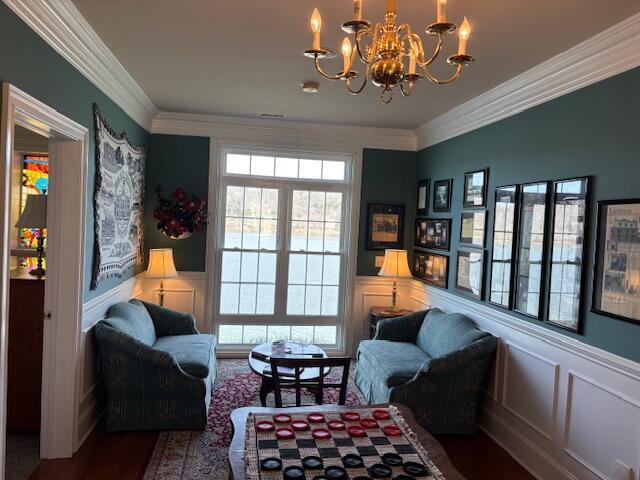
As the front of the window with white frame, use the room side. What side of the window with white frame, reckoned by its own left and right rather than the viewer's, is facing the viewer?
front

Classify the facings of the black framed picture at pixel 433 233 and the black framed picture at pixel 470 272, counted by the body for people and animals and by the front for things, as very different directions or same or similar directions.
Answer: same or similar directions

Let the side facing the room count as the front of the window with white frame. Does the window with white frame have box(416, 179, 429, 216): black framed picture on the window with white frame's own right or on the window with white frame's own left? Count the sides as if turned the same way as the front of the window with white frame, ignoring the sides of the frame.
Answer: on the window with white frame's own left

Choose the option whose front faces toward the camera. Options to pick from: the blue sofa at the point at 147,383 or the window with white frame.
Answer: the window with white frame

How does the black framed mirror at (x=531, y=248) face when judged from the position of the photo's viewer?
facing the viewer and to the left of the viewer

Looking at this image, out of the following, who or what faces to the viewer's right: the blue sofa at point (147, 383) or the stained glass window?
the blue sofa

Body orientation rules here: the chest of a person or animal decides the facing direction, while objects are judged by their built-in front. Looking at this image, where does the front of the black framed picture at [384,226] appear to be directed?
toward the camera

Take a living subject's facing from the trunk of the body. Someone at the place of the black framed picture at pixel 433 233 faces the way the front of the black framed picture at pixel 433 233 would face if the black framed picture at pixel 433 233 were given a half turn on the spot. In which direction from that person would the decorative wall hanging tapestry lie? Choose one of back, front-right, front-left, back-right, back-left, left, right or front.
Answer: back

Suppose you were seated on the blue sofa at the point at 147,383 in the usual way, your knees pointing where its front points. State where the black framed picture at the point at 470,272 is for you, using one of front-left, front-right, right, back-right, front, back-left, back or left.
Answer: front

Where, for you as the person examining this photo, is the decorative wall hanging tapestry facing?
facing the viewer and to the right of the viewer

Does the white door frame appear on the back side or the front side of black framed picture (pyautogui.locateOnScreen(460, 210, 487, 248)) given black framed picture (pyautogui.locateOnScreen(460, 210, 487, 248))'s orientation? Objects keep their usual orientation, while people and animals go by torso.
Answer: on the front side

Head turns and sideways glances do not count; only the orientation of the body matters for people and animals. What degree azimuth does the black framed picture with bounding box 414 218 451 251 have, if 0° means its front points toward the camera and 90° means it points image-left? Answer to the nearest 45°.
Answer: approximately 45°
